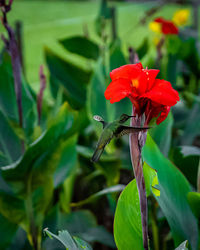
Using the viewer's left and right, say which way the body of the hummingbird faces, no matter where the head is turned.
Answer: facing away from the viewer and to the right of the viewer

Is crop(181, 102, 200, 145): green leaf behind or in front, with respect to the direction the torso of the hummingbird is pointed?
in front

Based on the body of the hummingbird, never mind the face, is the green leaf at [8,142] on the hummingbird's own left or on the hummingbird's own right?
on the hummingbird's own left
